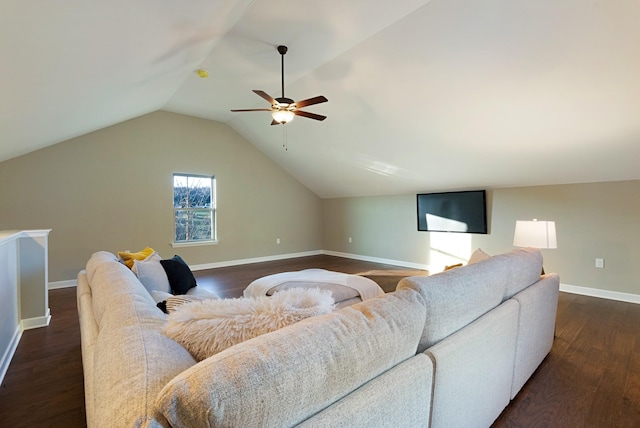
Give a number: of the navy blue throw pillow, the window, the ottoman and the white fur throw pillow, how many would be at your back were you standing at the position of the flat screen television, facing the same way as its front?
0

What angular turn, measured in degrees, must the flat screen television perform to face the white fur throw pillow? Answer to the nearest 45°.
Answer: approximately 45° to its left

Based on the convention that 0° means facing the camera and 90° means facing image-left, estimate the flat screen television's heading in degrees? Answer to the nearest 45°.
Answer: approximately 45°

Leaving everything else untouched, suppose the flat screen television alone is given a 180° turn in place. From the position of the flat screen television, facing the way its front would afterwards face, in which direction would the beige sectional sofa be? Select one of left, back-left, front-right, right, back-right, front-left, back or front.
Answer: back-right

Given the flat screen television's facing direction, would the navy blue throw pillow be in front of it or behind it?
in front

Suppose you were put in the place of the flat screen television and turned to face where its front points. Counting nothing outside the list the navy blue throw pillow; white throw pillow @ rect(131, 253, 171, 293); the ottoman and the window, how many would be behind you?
0

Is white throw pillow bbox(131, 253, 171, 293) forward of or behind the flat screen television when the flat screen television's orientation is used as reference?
forward

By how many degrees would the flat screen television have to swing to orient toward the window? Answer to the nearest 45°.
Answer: approximately 45° to its right

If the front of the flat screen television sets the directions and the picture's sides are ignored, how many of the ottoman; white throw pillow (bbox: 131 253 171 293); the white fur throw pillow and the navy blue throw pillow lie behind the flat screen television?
0
